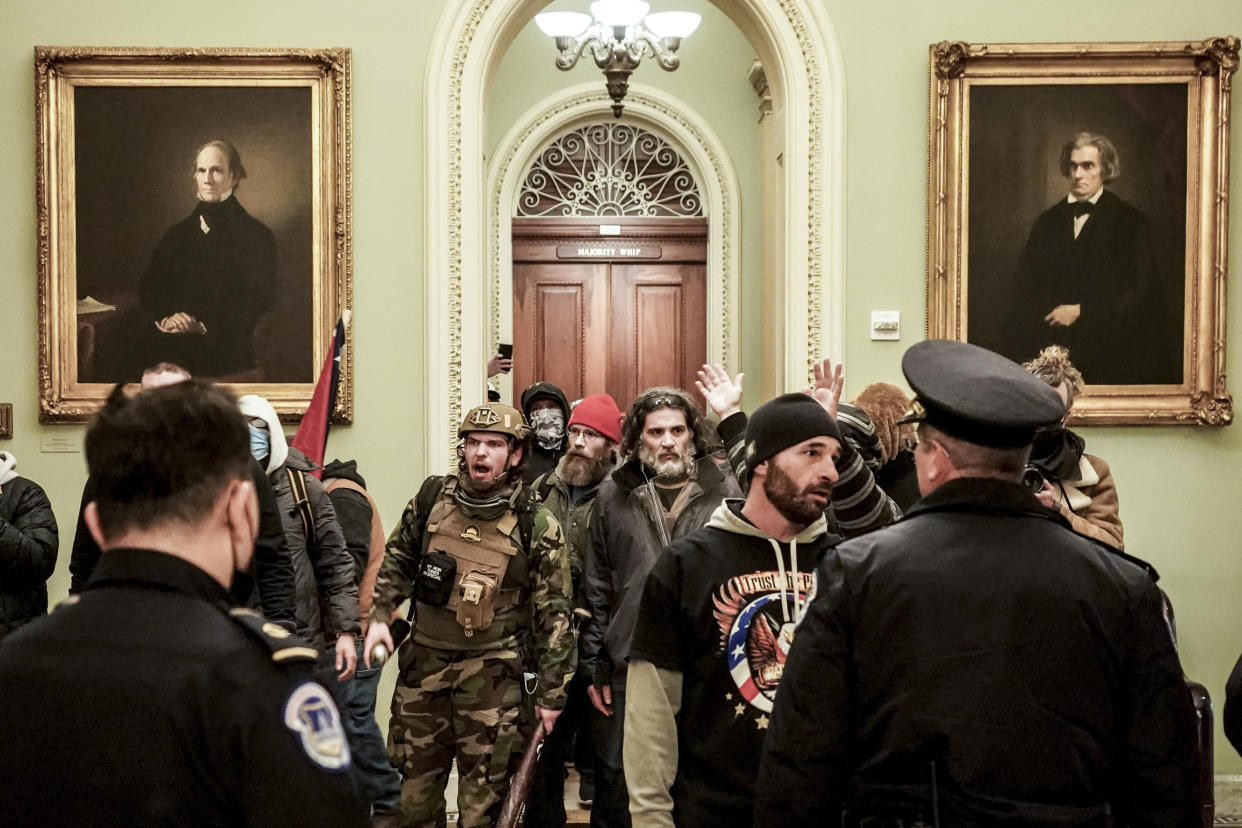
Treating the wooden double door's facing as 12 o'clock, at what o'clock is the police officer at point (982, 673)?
The police officer is roughly at 12 o'clock from the wooden double door.

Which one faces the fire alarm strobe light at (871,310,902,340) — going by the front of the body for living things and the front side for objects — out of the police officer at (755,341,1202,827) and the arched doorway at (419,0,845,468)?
the police officer

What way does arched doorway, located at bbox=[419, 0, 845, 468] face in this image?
toward the camera

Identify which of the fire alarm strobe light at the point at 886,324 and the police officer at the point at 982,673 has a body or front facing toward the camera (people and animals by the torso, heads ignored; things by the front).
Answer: the fire alarm strobe light

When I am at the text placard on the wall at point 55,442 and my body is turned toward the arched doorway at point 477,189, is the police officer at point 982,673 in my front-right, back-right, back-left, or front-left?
front-right

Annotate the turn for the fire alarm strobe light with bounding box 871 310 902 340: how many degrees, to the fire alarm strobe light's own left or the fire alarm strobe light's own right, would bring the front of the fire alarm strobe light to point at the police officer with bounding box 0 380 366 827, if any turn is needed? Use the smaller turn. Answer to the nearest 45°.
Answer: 0° — it already faces them

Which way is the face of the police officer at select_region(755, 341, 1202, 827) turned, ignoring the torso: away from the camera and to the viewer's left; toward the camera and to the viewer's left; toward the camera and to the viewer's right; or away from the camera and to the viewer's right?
away from the camera and to the viewer's left

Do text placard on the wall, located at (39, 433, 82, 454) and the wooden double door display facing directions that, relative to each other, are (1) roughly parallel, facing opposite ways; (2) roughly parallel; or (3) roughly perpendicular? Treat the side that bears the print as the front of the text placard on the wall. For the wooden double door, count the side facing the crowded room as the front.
roughly parallel

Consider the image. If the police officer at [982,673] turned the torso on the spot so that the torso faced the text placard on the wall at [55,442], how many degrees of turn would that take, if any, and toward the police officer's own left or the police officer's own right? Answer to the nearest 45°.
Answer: approximately 45° to the police officer's own left

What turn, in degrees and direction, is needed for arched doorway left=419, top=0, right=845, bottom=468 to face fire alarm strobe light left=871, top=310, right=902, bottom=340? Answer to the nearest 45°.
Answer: approximately 90° to its left

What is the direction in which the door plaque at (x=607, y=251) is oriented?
toward the camera

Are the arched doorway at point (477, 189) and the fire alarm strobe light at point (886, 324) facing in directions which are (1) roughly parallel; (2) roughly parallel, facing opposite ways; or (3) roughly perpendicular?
roughly parallel

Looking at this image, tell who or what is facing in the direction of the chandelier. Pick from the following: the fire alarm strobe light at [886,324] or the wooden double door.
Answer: the wooden double door

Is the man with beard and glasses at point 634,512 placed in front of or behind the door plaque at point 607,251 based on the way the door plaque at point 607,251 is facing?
in front

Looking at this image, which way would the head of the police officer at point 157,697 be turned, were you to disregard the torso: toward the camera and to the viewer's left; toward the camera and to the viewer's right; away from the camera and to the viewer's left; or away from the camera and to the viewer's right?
away from the camera and to the viewer's right

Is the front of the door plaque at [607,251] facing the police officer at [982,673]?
yes

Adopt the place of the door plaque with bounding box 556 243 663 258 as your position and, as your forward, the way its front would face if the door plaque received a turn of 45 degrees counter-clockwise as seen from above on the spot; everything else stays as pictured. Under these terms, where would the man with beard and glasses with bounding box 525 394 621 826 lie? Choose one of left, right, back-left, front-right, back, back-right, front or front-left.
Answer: front-right
